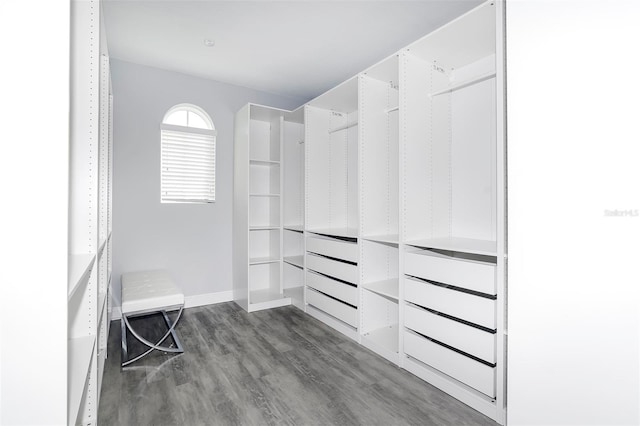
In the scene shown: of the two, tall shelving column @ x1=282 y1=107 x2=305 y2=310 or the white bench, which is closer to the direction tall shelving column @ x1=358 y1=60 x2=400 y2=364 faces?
the white bench

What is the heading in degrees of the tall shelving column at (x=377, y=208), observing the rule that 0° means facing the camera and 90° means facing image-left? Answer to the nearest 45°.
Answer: approximately 45°

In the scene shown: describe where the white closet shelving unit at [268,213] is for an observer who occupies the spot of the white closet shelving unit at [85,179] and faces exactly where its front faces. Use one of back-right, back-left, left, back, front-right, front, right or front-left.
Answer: front-left

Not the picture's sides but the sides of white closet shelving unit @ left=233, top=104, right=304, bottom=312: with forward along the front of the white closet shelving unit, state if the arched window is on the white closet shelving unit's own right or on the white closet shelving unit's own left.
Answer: on the white closet shelving unit's own right

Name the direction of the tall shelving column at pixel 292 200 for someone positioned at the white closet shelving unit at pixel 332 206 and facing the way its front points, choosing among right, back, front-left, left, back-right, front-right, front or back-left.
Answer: right

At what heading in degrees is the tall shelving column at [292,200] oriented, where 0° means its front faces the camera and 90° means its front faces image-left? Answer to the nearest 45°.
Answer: approximately 45°

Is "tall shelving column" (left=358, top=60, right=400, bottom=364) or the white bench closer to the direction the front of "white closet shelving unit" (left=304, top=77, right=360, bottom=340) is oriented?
the white bench

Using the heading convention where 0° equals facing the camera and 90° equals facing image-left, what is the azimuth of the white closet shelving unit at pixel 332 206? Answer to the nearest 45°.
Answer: approximately 45°

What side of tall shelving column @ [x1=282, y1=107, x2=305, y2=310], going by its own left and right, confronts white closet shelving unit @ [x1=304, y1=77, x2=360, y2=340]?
left

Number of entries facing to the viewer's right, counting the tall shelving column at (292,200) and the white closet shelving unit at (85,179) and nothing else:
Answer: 1

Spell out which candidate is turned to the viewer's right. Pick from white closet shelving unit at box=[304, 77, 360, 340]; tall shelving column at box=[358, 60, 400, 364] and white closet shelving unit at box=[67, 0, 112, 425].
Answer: white closet shelving unit at box=[67, 0, 112, 425]

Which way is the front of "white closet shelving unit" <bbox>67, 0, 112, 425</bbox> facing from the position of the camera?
facing to the right of the viewer

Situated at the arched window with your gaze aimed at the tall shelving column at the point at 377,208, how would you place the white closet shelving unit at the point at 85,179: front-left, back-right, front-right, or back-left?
front-right

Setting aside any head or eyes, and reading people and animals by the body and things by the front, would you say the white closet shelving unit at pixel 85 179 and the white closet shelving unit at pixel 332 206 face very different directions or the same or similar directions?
very different directions
